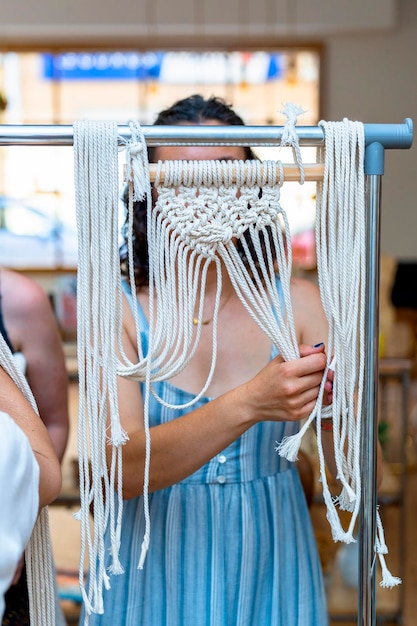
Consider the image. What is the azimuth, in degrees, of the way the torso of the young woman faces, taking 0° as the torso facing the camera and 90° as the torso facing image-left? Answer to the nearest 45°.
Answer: approximately 0°

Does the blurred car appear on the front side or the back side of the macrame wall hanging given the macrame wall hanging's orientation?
on the back side

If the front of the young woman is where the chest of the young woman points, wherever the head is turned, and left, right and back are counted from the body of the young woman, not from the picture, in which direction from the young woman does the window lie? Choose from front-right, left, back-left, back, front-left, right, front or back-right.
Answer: back

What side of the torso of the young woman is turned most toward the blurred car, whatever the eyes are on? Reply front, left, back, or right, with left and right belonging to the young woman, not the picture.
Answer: back

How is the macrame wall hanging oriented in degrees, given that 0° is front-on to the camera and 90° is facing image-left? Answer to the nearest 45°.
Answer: approximately 0°

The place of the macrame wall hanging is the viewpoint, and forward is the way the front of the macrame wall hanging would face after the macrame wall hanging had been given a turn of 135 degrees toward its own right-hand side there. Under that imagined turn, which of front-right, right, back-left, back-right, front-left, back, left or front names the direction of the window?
front-right
